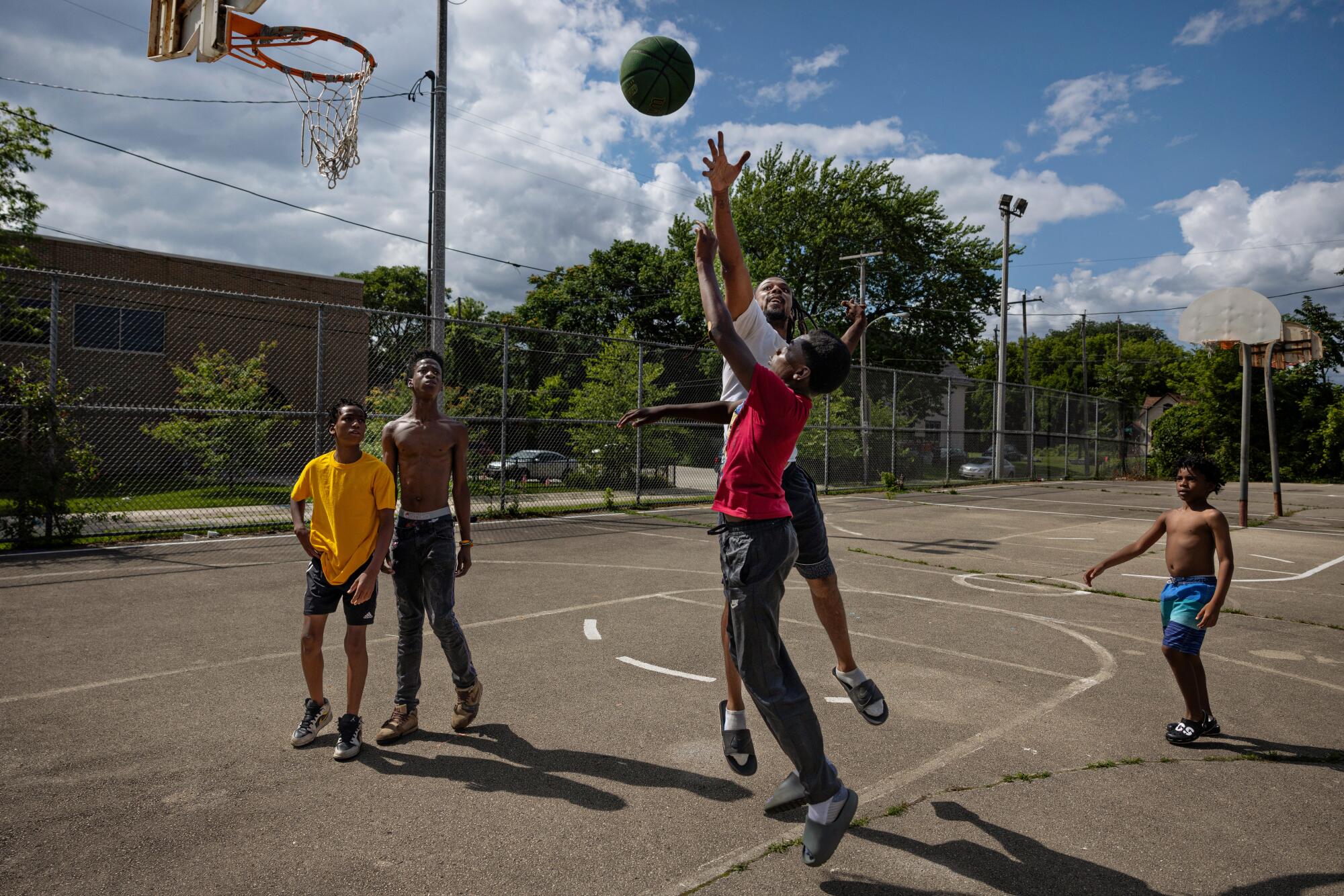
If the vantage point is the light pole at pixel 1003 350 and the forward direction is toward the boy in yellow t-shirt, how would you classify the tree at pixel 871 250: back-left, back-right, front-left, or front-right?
back-right

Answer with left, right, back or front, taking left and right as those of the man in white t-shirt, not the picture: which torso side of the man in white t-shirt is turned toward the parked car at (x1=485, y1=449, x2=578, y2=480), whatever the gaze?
back

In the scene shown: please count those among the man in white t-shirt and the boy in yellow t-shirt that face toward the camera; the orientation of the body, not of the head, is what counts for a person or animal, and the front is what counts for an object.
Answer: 2

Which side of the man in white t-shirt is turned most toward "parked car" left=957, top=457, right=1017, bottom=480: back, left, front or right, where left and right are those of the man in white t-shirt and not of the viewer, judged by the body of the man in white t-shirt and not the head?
back

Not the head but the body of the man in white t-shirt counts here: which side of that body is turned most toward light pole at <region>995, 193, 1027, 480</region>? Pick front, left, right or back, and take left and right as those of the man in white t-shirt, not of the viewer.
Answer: back

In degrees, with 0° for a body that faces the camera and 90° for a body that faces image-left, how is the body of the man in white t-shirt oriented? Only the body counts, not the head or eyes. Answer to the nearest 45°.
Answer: approximately 0°
